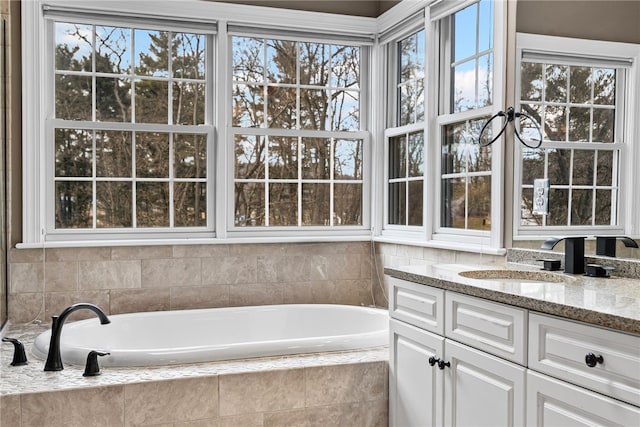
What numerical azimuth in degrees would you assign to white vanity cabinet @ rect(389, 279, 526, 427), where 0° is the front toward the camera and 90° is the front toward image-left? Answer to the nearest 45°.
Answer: approximately 45°

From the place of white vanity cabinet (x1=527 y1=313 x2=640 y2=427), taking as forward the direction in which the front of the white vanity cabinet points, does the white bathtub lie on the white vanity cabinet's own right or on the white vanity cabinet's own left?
on the white vanity cabinet's own right

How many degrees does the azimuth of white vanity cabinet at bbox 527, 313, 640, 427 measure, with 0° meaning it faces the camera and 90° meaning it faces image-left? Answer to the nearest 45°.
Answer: approximately 45°

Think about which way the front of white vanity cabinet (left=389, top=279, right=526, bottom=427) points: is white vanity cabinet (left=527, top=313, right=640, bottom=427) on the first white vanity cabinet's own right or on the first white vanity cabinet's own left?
on the first white vanity cabinet's own left

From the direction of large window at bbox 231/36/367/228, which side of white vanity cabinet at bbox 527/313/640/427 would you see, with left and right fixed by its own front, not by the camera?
right

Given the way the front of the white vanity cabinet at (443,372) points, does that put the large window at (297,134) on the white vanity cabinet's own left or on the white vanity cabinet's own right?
on the white vanity cabinet's own right

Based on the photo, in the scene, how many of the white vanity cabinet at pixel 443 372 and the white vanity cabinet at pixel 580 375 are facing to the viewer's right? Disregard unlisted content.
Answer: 0

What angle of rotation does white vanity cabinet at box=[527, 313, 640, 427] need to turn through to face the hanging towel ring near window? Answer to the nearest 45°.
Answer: approximately 135° to its right

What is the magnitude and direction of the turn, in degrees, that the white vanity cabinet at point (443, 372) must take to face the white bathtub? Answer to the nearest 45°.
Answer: approximately 90° to its right

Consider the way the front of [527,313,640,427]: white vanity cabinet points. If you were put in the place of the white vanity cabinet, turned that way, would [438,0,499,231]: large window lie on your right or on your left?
on your right
